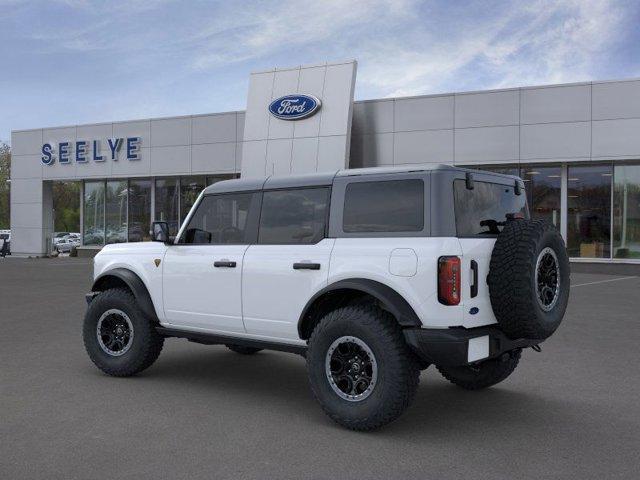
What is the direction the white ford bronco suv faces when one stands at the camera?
facing away from the viewer and to the left of the viewer

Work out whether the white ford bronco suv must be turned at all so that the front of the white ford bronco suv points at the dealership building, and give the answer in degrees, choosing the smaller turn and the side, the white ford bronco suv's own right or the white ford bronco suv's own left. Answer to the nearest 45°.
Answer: approximately 45° to the white ford bronco suv's own right

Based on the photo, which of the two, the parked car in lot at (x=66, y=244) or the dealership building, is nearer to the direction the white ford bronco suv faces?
the parked car in lot

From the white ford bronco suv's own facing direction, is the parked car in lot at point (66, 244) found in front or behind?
in front

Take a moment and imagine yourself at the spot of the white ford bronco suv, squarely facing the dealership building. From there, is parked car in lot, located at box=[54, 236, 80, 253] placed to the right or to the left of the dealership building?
left
